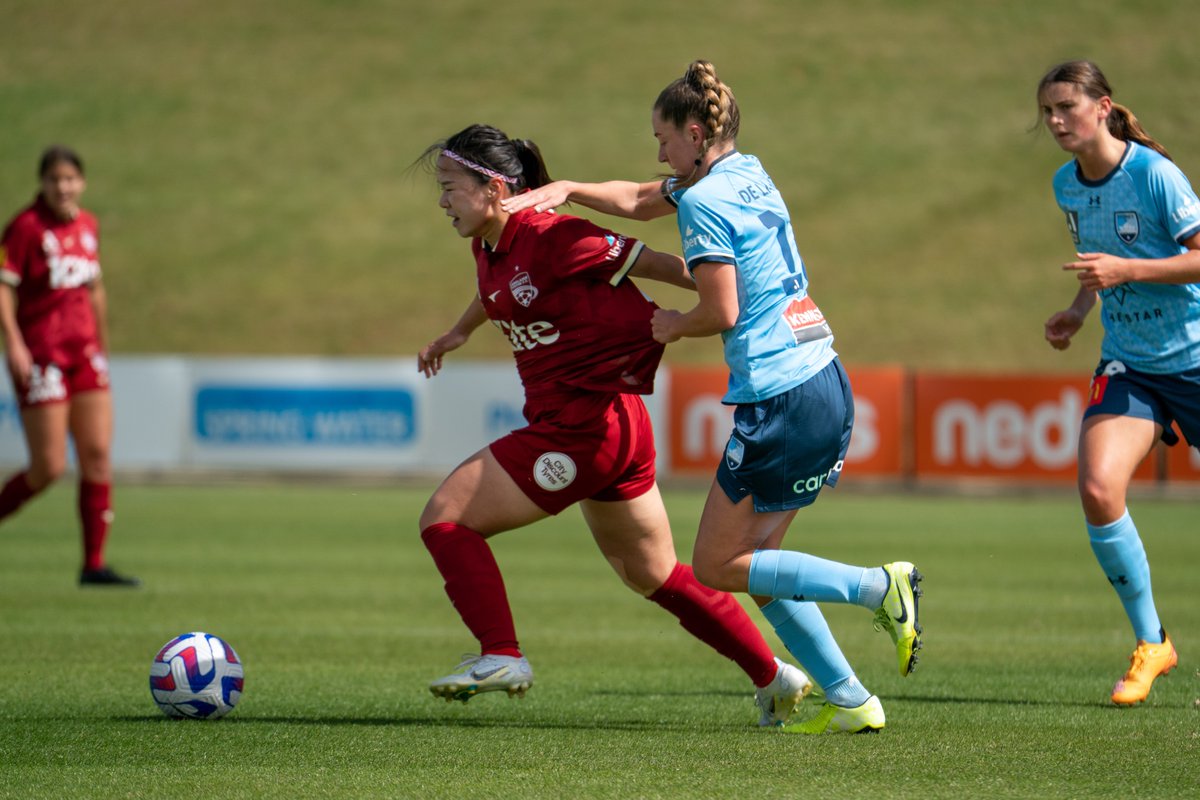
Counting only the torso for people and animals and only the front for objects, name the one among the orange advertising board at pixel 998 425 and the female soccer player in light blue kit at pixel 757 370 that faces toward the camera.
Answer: the orange advertising board

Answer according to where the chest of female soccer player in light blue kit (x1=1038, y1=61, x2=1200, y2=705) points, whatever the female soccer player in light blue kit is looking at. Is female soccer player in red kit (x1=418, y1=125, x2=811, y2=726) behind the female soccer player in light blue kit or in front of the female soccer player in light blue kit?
in front

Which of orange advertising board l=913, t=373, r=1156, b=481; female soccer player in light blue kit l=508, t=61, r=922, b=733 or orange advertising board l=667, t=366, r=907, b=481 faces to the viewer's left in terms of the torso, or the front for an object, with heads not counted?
the female soccer player in light blue kit

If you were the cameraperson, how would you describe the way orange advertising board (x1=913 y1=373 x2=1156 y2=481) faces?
facing the viewer

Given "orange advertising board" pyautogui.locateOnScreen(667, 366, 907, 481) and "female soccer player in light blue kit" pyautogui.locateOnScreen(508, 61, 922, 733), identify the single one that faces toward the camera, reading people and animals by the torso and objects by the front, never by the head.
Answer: the orange advertising board

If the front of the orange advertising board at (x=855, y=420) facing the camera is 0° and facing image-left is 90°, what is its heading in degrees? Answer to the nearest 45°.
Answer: approximately 0°

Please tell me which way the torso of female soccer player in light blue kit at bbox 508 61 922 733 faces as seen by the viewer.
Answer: to the viewer's left

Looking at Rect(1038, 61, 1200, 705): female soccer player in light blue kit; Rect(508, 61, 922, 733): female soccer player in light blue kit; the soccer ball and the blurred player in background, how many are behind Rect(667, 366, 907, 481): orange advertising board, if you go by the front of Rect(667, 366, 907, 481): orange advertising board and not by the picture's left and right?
0

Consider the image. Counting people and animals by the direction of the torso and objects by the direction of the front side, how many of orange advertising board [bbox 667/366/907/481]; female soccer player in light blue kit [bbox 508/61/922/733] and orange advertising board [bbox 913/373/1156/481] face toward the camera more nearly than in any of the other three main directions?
2

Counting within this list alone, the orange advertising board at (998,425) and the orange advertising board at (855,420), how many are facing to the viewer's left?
0

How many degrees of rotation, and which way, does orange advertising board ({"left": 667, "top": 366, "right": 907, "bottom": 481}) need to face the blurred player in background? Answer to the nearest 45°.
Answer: approximately 45° to its right

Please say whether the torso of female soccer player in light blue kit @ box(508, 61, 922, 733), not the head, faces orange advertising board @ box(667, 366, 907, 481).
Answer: no

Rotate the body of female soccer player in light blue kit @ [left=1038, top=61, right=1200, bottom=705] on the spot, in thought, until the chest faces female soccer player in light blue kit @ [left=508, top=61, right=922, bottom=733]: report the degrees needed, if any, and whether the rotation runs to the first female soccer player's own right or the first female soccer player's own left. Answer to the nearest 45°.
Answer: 0° — they already face them

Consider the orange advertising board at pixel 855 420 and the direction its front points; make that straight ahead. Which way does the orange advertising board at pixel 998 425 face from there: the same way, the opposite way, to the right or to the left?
the same way

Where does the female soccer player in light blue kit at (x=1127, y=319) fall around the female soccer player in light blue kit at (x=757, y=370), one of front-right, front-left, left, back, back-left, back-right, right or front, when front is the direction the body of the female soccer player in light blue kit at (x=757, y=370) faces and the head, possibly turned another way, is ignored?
back-right

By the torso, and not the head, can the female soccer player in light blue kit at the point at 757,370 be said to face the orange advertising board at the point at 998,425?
no

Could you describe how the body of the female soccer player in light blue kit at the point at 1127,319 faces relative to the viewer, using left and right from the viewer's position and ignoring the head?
facing the viewer and to the left of the viewer

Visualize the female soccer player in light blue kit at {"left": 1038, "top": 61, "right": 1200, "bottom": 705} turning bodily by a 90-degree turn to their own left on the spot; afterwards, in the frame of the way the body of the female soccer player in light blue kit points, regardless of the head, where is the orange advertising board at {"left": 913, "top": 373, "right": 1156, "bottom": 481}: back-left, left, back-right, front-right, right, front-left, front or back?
back-left
